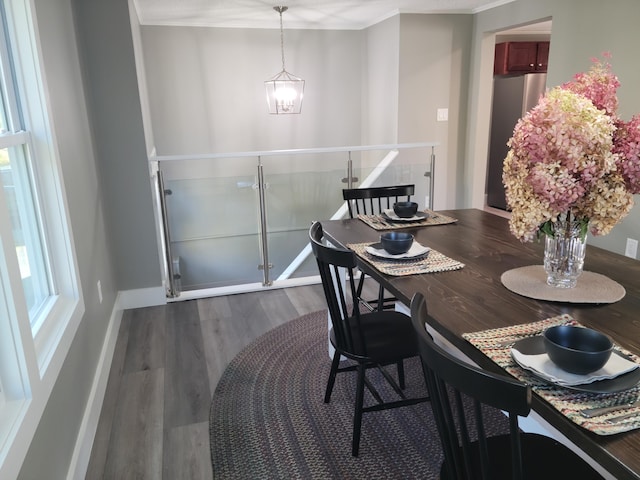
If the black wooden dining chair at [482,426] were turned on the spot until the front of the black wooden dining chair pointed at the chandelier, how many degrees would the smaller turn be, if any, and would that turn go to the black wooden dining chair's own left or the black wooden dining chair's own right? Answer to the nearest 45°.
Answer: approximately 90° to the black wooden dining chair's own left

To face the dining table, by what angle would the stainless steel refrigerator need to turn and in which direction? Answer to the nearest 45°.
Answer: approximately 45° to its right

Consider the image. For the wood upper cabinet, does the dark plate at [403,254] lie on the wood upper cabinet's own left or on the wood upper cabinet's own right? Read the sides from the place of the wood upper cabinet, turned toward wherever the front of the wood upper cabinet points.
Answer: on the wood upper cabinet's own right

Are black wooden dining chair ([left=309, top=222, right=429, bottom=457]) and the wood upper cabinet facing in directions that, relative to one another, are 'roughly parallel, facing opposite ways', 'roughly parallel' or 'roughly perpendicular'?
roughly perpendicular

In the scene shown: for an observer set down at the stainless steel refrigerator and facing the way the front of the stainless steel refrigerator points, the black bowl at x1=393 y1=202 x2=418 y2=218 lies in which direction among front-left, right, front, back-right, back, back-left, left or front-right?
front-right

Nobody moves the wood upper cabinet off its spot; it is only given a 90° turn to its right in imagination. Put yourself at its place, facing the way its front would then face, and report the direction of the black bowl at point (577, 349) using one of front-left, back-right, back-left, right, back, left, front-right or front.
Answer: front-left

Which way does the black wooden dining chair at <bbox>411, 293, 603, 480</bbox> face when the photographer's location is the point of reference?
facing away from the viewer and to the right of the viewer

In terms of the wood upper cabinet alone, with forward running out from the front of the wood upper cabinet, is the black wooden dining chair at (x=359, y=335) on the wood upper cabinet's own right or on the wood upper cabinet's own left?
on the wood upper cabinet's own right

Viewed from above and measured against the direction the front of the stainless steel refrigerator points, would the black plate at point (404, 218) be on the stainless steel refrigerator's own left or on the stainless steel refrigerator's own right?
on the stainless steel refrigerator's own right

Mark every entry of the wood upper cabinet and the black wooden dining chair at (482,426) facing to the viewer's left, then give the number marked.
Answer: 0

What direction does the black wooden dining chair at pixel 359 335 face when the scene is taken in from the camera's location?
facing away from the viewer and to the right of the viewer

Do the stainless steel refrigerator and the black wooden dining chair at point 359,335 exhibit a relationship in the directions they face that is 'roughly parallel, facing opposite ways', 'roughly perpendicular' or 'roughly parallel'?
roughly perpendicular

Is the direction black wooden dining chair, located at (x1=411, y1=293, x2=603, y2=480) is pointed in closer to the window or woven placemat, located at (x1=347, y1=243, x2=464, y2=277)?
the woven placemat

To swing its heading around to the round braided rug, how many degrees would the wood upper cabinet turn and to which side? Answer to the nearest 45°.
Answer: approximately 45° to its right

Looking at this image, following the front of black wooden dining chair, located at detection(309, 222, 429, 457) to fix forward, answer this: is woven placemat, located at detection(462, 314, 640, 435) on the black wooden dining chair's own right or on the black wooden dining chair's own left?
on the black wooden dining chair's own right

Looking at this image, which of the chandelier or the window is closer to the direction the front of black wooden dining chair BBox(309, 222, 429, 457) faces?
the chandelier
